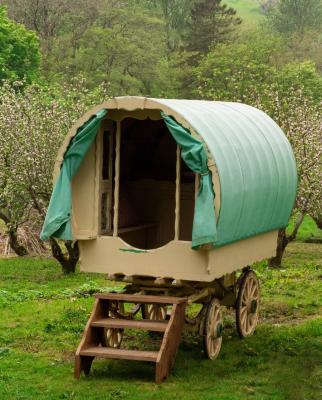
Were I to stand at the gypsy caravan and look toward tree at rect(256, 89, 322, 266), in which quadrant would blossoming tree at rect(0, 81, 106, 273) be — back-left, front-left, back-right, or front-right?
front-left

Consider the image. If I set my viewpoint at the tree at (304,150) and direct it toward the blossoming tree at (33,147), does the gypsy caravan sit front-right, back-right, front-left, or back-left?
front-left

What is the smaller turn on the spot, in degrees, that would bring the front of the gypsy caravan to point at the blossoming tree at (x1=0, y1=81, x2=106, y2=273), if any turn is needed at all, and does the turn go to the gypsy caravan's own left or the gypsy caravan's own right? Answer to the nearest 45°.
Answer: approximately 135° to the gypsy caravan's own right

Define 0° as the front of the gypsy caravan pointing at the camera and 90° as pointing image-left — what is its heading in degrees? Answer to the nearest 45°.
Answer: approximately 45°

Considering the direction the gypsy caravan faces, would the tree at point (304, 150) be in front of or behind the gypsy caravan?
behind
